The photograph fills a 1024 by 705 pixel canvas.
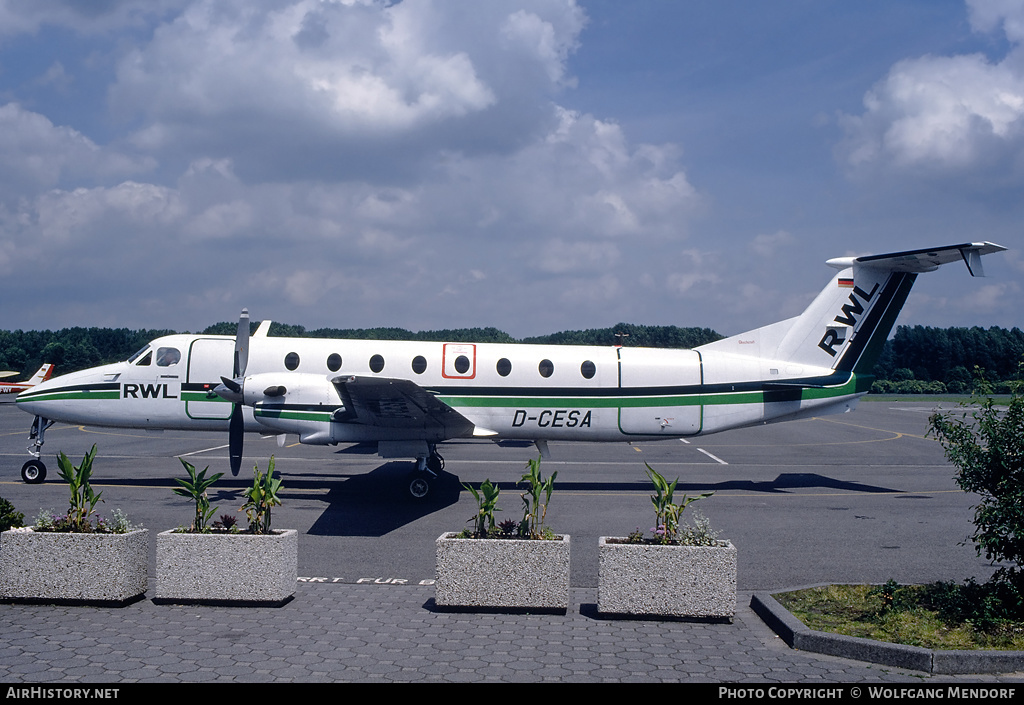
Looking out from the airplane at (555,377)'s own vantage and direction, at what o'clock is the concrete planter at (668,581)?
The concrete planter is roughly at 9 o'clock from the airplane.

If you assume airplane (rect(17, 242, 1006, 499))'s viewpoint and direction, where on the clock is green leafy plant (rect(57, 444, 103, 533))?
The green leafy plant is roughly at 10 o'clock from the airplane.

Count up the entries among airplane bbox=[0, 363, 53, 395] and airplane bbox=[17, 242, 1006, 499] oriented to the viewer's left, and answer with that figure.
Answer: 2

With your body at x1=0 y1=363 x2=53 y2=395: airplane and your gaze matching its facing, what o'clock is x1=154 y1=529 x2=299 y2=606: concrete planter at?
The concrete planter is roughly at 9 o'clock from the airplane.

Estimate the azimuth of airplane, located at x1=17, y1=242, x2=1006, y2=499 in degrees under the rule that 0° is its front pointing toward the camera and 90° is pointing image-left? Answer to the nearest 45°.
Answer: approximately 90°

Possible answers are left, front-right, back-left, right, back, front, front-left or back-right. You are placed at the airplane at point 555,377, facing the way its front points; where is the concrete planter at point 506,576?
left

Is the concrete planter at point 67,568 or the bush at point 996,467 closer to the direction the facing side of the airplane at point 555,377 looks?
the concrete planter

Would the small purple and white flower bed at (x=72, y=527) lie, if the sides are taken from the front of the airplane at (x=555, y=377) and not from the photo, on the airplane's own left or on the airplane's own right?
on the airplane's own left

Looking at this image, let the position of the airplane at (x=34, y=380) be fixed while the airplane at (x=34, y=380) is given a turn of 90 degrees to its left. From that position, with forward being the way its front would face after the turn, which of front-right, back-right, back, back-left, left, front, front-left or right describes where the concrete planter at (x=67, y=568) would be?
front

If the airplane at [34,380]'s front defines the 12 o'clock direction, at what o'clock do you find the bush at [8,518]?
The bush is roughly at 9 o'clock from the airplane.

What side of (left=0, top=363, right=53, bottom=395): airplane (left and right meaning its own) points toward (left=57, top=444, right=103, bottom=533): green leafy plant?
left

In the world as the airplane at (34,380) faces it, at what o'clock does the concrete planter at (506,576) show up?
The concrete planter is roughly at 9 o'clock from the airplane.

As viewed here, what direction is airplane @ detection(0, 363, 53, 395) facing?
to the viewer's left
